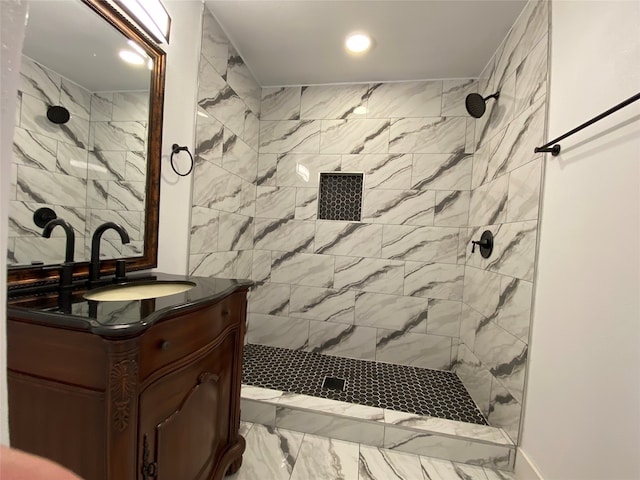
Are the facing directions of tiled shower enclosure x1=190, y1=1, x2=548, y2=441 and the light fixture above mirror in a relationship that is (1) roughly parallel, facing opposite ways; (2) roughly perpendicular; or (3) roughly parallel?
roughly perpendicular

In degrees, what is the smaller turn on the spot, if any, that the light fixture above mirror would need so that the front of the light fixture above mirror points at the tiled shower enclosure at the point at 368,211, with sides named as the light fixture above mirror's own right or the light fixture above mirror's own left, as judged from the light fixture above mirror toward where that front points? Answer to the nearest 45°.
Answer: approximately 45° to the light fixture above mirror's own left

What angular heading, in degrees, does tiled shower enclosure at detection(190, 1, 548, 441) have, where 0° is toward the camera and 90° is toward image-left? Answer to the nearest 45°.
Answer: approximately 0°

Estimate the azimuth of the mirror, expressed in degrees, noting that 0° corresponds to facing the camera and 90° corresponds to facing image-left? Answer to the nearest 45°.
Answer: approximately 315°

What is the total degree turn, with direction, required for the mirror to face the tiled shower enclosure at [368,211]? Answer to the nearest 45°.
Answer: approximately 45° to its left

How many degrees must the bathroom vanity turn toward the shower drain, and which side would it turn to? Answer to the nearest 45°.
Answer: approximately 90° to its left
